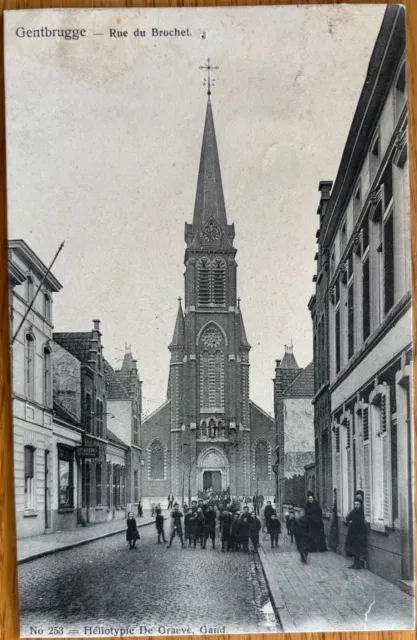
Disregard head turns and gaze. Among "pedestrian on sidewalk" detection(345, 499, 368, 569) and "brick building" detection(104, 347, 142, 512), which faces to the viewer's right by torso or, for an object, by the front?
the brick building

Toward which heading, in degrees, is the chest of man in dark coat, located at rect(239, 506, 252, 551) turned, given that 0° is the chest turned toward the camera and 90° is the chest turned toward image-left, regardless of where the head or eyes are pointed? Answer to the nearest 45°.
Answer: approximately 0°

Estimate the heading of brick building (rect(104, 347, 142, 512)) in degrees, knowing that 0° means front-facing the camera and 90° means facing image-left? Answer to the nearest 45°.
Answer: approximately 270°
